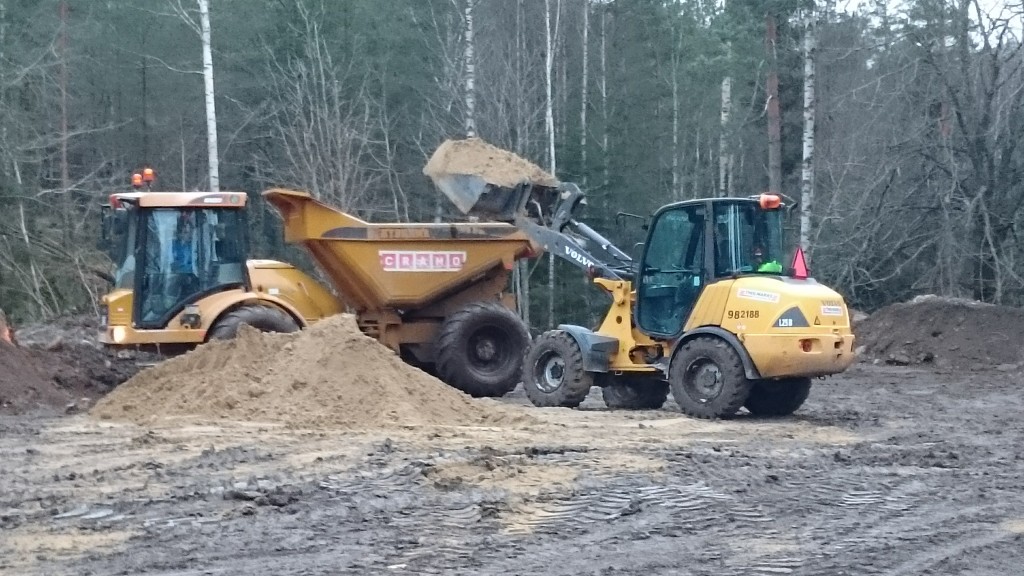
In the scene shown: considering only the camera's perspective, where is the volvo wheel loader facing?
facing away from the viewer and to the left of the viewer

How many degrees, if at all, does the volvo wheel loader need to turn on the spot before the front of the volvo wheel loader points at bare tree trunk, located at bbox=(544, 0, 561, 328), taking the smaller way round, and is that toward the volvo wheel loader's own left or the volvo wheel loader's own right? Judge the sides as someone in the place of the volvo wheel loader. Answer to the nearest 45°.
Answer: approximately 45° to the volvo wheel loader's own right
